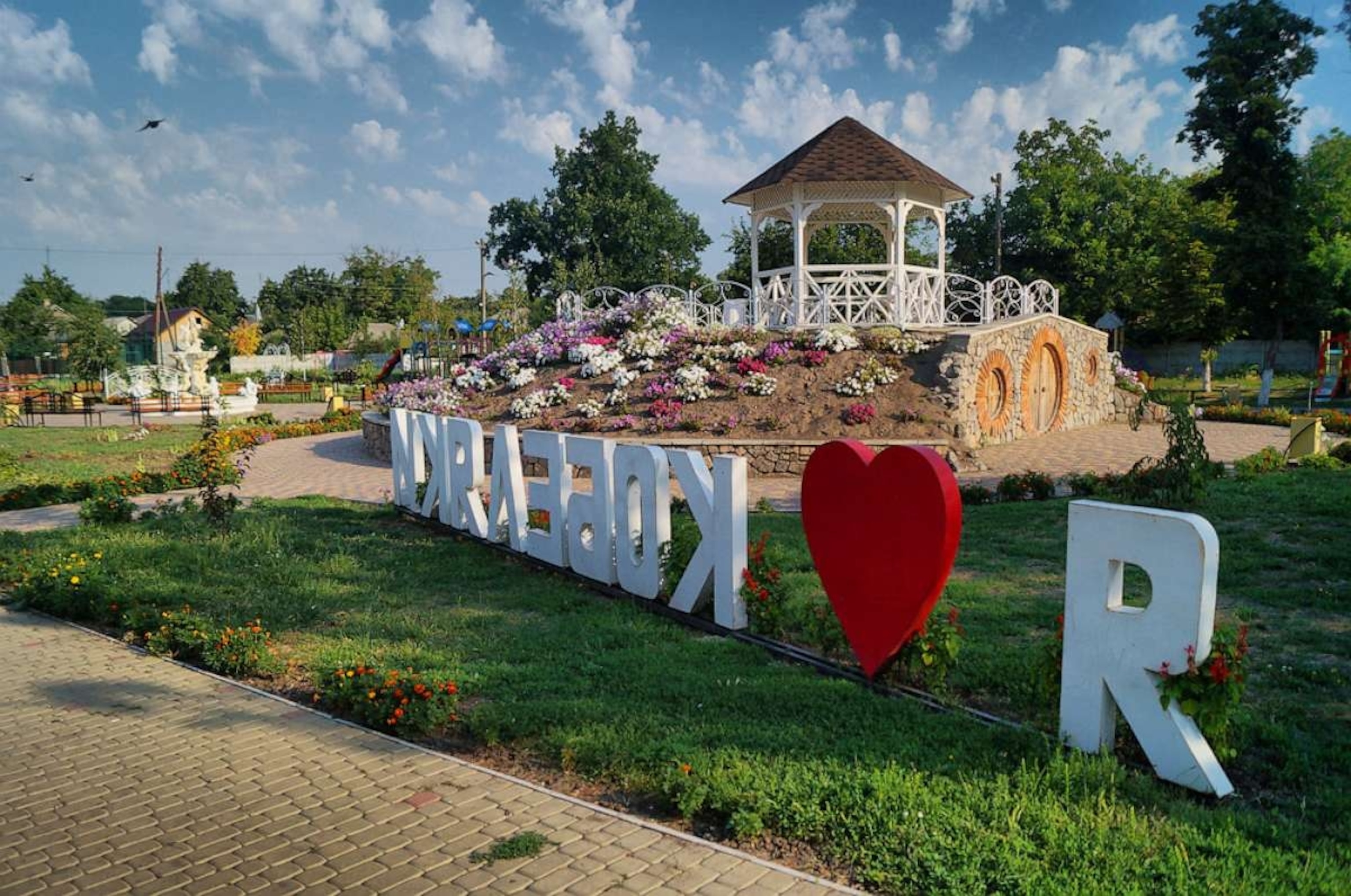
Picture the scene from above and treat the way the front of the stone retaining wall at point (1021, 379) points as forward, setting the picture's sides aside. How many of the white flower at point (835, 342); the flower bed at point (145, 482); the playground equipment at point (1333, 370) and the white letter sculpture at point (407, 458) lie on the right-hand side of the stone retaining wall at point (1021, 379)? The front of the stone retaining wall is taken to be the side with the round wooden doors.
3

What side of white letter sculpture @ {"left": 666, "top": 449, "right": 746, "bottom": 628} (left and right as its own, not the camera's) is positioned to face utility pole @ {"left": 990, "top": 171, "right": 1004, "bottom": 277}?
front

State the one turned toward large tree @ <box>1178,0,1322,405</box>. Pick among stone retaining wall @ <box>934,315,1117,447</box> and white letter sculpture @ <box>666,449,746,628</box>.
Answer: the white letter sculpture

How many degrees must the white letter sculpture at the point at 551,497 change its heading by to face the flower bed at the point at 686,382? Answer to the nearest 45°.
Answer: approximately 45° to its left

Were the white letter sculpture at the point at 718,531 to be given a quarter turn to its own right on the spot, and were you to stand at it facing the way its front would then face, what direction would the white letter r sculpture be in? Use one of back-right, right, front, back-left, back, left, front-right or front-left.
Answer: front

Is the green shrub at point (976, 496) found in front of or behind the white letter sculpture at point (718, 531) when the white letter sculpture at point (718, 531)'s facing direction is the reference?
in front

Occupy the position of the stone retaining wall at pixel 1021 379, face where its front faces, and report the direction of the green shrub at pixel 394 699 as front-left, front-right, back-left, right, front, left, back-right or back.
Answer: front-right

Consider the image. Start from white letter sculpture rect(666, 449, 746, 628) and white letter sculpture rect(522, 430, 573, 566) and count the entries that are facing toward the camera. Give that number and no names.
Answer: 0

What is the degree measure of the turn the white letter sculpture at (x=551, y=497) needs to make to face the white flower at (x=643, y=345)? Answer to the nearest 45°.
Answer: approximately 45° to its left

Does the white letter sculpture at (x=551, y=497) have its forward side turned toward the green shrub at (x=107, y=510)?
no

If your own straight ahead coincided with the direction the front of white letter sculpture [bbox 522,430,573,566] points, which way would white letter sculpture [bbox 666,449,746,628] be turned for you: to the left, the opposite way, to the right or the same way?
the same way

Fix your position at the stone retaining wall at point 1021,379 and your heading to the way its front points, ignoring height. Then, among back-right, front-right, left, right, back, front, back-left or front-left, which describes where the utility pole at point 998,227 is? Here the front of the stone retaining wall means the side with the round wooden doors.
back-left

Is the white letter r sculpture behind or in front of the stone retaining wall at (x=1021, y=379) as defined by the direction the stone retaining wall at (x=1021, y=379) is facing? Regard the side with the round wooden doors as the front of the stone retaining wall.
in front

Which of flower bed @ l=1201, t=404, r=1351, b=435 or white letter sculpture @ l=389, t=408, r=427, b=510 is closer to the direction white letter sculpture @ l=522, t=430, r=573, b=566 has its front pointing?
the flower bed

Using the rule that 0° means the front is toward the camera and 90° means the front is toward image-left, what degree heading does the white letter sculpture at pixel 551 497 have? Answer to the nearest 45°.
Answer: approximately 225°

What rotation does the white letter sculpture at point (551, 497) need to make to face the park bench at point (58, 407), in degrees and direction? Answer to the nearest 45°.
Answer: approximately 90° to its left

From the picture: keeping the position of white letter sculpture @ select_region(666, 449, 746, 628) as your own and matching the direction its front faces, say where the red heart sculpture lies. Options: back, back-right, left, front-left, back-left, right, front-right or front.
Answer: right

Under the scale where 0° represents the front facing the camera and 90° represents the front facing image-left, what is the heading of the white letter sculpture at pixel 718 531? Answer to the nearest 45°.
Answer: approximately 225°
